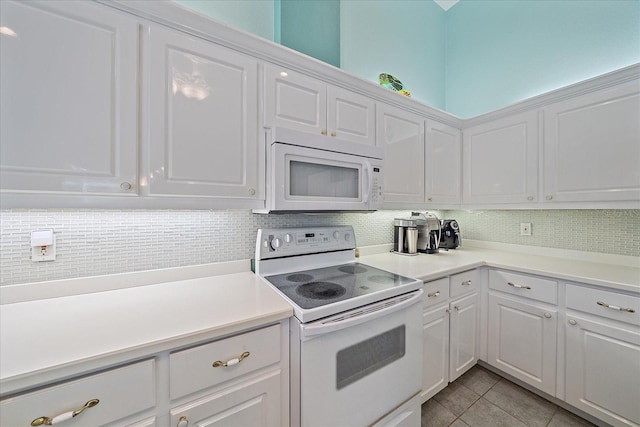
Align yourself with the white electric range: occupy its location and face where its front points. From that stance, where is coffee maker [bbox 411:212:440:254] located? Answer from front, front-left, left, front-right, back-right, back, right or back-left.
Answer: left

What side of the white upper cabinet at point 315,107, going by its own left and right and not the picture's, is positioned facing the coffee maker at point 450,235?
left

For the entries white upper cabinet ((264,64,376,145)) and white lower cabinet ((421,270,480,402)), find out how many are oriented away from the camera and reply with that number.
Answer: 0

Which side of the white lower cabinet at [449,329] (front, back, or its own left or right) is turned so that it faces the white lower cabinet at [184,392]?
right

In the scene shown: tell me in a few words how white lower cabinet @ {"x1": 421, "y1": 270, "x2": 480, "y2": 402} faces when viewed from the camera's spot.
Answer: facing the viewer and to the right of the viewer

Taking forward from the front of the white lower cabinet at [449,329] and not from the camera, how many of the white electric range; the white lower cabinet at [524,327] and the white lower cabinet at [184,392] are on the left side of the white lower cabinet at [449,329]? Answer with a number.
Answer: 1

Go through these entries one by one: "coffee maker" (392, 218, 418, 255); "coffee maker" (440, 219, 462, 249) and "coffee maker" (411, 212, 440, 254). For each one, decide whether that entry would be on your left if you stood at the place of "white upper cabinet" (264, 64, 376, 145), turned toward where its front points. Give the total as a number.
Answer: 3

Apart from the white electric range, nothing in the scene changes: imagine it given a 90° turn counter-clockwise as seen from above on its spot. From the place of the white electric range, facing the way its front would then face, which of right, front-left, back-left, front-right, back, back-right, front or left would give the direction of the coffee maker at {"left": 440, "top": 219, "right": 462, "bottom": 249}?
front
